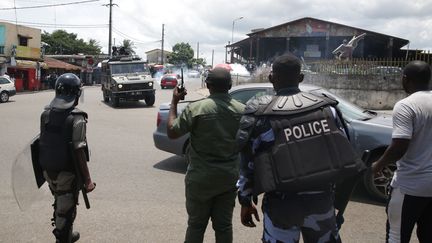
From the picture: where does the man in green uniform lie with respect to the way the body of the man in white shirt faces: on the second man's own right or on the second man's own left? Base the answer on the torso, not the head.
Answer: on the second man's own left

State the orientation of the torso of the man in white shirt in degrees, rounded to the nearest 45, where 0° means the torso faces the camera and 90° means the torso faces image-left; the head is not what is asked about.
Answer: approximately 135°

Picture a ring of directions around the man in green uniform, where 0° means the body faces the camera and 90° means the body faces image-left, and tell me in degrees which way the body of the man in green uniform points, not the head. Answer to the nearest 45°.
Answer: approximately 180°

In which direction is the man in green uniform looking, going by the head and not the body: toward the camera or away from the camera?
away from the camera

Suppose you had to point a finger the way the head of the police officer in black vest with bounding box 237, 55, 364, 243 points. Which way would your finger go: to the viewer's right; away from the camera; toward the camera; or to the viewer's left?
away from the camera

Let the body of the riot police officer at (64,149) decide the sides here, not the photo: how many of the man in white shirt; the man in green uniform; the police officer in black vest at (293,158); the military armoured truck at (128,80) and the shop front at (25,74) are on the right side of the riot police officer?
3

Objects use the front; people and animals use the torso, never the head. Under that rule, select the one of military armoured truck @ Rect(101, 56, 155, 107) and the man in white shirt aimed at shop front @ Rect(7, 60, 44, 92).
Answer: the man in white shirt

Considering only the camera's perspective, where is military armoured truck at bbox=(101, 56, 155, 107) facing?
facing the viewer and to the right of the viewer

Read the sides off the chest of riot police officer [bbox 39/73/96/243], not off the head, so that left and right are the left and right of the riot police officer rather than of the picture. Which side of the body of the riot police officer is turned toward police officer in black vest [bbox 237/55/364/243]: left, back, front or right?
right

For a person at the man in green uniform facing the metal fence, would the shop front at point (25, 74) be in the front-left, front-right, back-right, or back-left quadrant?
front-left

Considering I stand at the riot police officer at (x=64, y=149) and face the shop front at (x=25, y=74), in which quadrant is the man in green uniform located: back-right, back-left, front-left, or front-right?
back-right

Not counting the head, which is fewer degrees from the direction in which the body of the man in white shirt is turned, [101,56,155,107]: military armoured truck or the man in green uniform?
the military armoured truck

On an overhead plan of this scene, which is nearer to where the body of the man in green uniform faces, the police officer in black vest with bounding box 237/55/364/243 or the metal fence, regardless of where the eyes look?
the metal fence

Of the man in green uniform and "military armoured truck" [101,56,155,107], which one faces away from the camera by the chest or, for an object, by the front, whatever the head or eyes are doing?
the man in green uniform

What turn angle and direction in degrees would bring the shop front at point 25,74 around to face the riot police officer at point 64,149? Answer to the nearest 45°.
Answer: approximately 45° to its right

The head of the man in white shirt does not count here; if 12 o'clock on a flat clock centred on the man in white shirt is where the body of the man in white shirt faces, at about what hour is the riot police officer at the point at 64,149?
The riot police officer is roughly at 10 o'clock from the man in white shirt.
